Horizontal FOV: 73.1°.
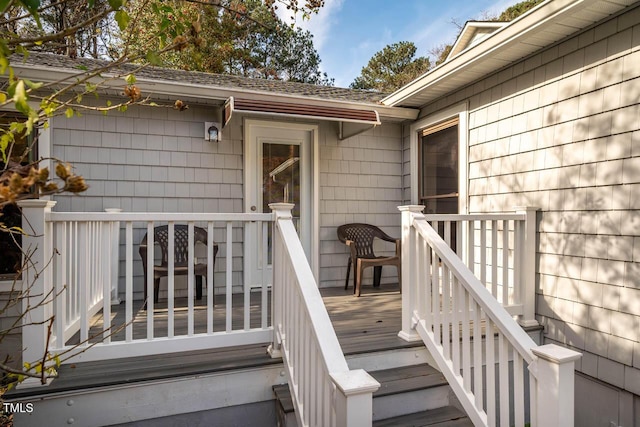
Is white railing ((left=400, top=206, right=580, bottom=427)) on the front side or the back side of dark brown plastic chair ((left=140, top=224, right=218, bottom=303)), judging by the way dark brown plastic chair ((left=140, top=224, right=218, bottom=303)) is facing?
on the front side

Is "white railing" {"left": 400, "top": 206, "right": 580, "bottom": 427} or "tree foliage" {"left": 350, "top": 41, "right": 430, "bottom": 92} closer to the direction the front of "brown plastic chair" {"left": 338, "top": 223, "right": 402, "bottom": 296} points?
the white railing

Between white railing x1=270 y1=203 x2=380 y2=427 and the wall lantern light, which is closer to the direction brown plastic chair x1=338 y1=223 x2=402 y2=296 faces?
the white railing

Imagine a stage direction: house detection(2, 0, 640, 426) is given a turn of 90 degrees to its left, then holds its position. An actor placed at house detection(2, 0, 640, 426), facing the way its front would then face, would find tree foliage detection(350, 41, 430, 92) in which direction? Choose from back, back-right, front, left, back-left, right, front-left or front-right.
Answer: left

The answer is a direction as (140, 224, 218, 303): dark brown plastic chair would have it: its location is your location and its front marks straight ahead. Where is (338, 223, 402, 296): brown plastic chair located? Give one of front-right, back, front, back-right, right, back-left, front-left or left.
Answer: left

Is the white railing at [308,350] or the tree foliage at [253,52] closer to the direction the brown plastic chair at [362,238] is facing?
the white railing

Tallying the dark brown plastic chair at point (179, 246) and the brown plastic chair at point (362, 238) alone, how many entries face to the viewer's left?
0

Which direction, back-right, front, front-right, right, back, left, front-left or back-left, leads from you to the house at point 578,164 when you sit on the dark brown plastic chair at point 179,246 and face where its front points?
front-left

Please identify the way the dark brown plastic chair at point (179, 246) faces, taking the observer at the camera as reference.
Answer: facing the viewer

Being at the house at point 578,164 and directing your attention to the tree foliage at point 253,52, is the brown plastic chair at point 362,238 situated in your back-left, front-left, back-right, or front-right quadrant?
front-left

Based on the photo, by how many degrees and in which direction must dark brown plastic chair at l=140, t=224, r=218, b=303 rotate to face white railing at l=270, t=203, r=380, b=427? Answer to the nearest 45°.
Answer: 0° — it already faces it

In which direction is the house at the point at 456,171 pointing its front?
toward the camera
